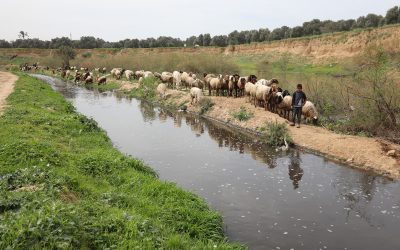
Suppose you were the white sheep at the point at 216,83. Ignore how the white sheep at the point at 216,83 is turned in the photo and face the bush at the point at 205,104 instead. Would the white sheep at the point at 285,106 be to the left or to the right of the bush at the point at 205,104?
left

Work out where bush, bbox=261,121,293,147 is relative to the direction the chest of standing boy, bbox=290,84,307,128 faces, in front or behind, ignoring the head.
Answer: in front

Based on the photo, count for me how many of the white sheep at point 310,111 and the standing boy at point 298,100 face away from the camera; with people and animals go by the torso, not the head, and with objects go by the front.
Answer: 0

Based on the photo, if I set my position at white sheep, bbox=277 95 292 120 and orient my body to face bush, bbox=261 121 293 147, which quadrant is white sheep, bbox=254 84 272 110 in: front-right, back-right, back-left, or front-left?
back-right

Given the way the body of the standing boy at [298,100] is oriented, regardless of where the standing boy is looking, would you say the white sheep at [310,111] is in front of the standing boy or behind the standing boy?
behind
